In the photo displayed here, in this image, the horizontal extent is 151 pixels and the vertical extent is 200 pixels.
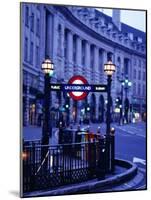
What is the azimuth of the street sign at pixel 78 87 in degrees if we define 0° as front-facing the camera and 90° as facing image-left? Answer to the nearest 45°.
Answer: approximately 0°
